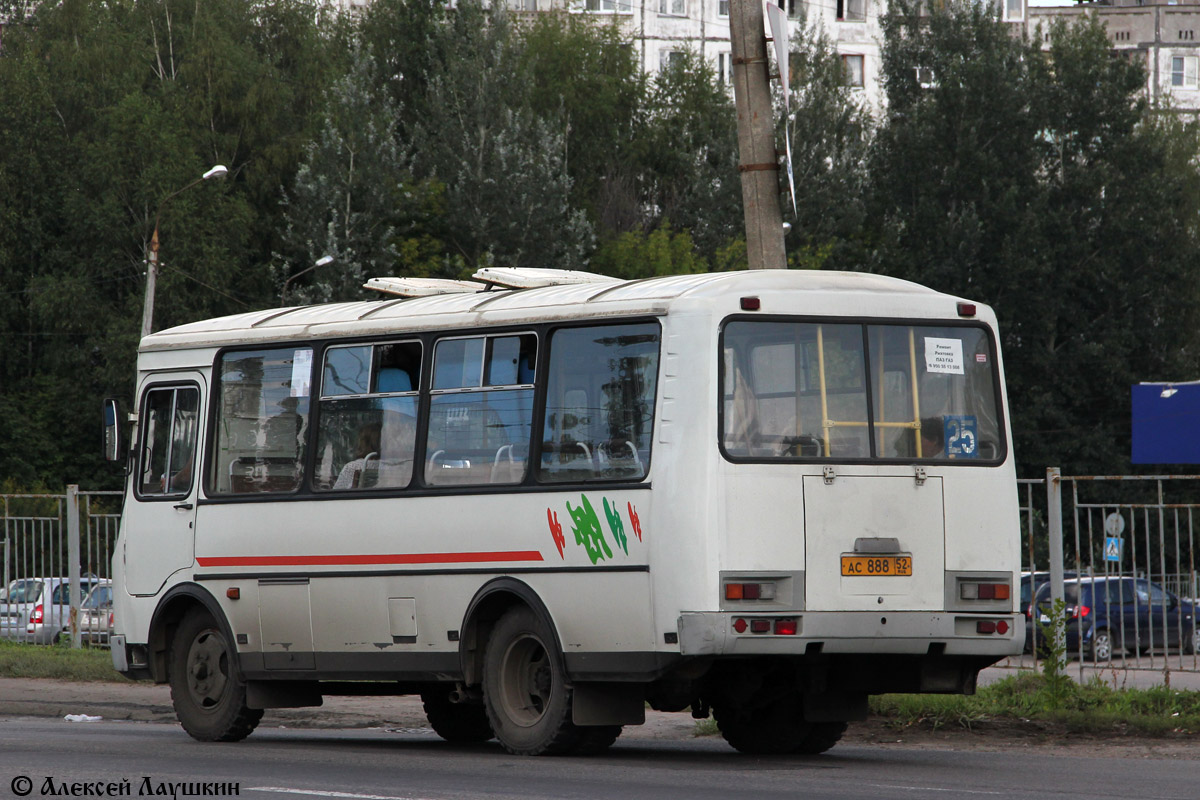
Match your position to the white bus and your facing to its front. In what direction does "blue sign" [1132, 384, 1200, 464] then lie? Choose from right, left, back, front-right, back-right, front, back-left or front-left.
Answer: right

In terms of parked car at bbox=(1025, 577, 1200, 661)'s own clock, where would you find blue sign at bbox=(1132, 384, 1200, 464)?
The blue sign is roughly at 11 o'clock from the parked car.

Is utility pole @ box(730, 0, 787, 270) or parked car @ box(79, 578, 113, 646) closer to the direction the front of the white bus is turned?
the parked car

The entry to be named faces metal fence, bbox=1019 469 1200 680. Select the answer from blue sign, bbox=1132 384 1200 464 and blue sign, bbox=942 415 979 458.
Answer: blue sign, bbox=1132 384 1200 464

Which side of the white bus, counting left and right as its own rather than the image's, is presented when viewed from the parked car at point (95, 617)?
front

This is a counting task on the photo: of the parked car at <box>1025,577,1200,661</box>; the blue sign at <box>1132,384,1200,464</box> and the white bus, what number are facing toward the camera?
1

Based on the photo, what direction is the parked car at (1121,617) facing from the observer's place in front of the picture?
facing away from the viewer and to the right of the viewer

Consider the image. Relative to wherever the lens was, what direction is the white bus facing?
facing away from the viewer and to the left of the viewer

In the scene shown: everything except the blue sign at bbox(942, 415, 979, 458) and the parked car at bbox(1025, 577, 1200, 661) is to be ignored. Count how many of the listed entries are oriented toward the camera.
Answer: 1

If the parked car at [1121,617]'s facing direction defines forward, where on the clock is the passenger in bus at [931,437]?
The passenger in bus is roughly at 5 o'clock from the parked car.

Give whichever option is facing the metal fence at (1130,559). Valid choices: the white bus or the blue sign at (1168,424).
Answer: the blue sign

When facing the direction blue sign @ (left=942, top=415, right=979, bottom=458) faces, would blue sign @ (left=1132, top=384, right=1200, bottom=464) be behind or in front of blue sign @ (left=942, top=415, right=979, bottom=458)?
behind
